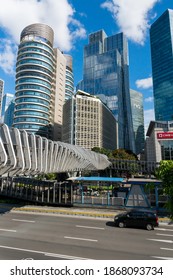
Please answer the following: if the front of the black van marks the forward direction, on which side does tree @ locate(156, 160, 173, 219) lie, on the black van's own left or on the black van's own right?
on the black van's own right
